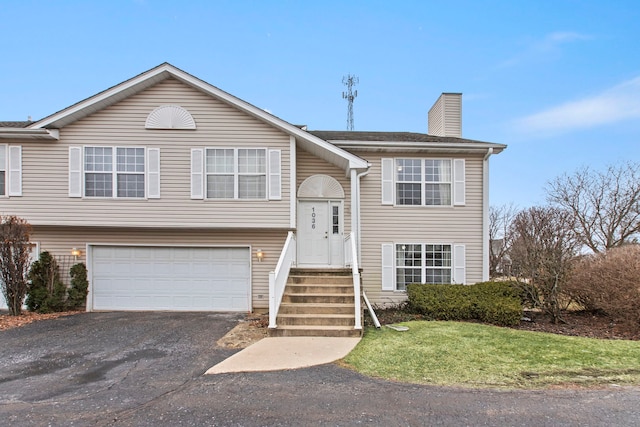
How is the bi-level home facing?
toward the camera

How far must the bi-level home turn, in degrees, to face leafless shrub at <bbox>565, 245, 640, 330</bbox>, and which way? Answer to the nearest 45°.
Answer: approximately 90° to its left

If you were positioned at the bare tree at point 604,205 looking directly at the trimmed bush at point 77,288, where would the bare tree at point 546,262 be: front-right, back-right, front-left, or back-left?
front-left

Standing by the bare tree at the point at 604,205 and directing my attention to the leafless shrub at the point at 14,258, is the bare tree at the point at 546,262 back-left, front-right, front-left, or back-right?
front-left

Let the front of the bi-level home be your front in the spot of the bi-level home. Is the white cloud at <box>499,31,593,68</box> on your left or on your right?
on your left

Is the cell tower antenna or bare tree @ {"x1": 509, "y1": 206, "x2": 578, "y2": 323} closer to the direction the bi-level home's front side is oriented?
the bare tree

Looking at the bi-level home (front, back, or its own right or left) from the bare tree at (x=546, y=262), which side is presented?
left
